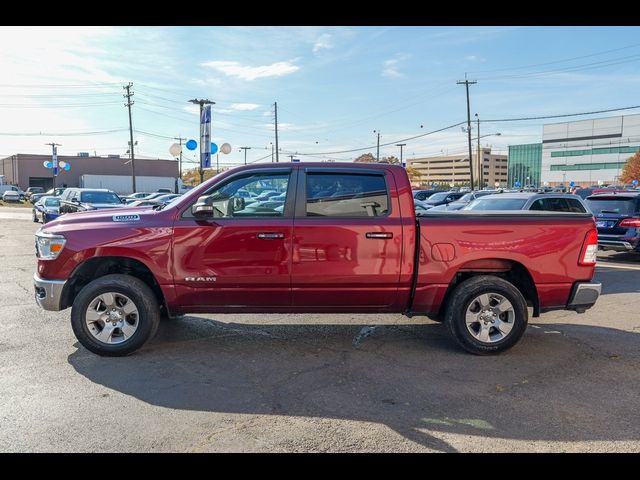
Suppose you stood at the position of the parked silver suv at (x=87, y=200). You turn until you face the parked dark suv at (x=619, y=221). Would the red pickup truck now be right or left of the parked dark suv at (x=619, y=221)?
right

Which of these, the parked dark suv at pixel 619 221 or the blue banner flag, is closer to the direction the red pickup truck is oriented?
the blue banner flag

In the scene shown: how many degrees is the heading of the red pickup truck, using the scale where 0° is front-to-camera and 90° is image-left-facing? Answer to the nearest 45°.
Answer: approximately 90°

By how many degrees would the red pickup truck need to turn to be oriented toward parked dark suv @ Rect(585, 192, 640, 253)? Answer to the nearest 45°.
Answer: approximately 135° to its right

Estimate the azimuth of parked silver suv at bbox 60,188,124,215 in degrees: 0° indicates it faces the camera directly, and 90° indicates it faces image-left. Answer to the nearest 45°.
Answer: approximately 315°

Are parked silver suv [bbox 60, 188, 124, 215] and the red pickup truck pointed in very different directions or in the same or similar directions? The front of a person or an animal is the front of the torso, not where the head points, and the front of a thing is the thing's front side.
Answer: very different directions

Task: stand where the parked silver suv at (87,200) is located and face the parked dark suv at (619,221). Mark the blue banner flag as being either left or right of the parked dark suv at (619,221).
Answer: left

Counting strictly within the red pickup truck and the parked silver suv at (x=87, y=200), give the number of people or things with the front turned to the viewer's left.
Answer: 1

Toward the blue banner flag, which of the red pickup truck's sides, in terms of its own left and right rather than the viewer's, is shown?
right

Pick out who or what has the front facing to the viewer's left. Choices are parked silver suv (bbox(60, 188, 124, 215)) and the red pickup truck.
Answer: the red pickup truck
